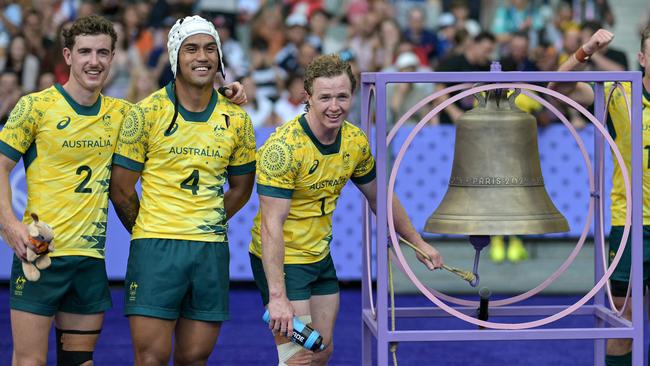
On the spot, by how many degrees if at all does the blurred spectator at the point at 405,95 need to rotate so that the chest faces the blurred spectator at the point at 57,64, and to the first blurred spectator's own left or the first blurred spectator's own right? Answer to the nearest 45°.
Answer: approximately 90° to the first blurred spectator's own right

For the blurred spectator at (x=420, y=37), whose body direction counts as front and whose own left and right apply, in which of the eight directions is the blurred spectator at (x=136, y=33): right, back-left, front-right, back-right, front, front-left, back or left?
right

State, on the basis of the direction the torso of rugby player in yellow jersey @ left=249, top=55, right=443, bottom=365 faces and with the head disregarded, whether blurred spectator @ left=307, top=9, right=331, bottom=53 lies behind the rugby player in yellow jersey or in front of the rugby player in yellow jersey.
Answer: behind

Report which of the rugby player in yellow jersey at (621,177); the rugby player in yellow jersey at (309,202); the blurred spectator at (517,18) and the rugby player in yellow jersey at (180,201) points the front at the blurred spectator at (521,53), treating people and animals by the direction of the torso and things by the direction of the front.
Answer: the blurred spectator at (517,18)

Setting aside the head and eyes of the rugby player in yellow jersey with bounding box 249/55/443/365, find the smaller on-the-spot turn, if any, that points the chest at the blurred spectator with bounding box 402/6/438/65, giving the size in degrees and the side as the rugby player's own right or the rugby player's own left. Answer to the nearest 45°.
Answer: approximately 135° to the rugby player's own left

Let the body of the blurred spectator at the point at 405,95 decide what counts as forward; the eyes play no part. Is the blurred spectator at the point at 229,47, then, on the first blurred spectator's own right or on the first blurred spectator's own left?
on the first blurred spectator's own right
